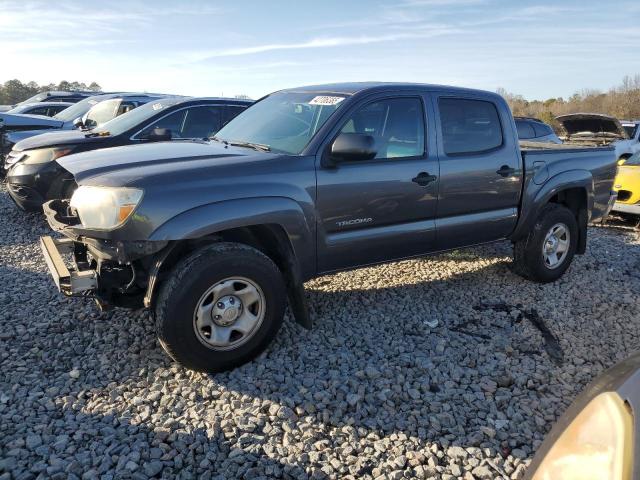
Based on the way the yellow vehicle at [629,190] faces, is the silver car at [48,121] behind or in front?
in front

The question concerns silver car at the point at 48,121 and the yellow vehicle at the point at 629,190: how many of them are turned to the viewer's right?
0

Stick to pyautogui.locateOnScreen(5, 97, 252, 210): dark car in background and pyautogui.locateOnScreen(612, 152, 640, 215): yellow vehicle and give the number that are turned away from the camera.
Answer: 0

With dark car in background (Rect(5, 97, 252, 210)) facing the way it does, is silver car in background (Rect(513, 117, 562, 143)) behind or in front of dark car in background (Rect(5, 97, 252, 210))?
behind

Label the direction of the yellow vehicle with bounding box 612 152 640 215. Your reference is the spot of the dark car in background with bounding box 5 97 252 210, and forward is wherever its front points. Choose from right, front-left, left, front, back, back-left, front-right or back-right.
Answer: back-left

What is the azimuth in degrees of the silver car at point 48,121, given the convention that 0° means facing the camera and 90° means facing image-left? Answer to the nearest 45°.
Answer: approximately 45°

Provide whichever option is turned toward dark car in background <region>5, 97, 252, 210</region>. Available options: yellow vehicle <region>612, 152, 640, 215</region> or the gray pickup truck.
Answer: the yellow vehicle

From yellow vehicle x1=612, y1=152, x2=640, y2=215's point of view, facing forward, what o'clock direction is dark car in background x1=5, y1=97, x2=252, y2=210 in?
The dark car in background is roughly at 12 o'clock from the yellow vehicle.
